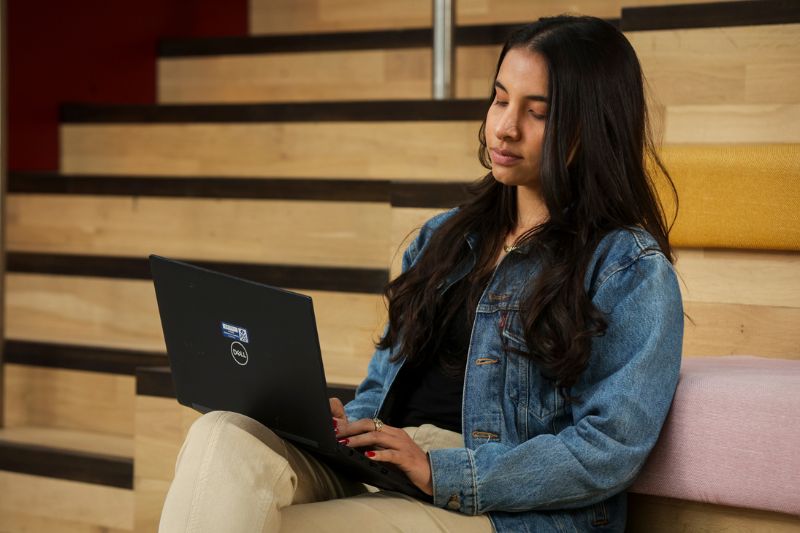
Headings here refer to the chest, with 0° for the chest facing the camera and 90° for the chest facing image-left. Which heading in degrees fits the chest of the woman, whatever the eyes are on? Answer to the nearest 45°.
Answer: approximately 45°

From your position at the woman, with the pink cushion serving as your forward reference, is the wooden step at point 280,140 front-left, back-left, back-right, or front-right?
back-left

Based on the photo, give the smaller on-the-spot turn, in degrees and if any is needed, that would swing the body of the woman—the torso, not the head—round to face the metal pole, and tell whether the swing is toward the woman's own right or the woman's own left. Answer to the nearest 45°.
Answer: approximately 135° to the woman's own right

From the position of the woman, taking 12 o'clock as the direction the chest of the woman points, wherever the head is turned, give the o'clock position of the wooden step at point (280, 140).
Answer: The wooden step is roughly at 4 o'clock from the woman.
